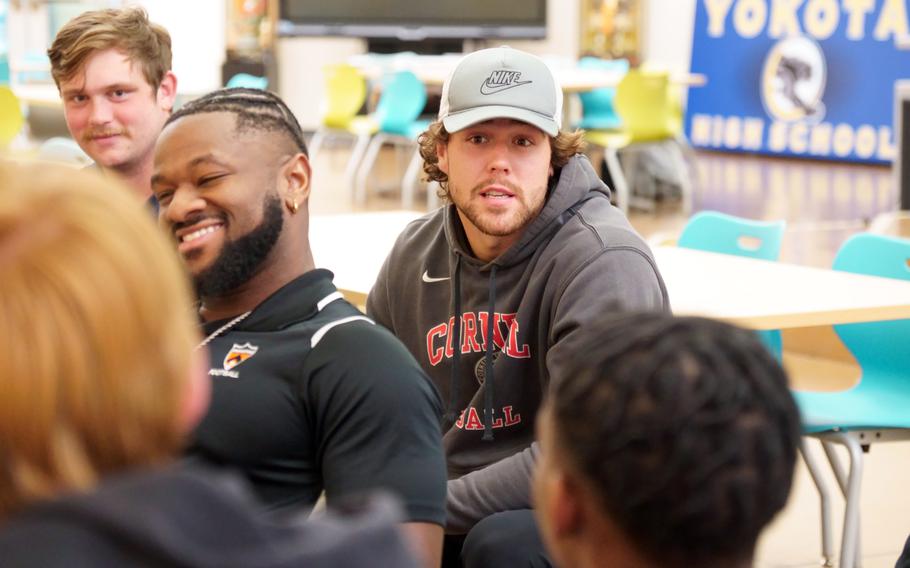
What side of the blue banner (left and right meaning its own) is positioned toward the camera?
front

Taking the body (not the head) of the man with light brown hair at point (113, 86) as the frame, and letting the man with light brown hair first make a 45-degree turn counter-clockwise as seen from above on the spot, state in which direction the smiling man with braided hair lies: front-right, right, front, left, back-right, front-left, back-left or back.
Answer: front

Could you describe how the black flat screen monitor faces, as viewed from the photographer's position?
facing the viewer

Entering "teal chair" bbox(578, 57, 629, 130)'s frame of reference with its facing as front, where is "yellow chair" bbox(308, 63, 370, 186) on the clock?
The yellow chair is roughly at 3 o'clock from the teal chair.

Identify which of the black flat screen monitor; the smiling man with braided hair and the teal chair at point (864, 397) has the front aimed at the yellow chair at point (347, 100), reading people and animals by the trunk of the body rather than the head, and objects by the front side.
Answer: the black flat screen monitor

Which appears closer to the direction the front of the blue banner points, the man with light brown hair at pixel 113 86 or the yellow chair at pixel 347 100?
the man with light brown hair

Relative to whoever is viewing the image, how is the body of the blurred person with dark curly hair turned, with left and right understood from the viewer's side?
facing away from the viewer and to the left of the viewer

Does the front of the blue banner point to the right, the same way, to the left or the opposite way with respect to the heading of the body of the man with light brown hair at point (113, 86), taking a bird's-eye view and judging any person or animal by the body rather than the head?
the same way

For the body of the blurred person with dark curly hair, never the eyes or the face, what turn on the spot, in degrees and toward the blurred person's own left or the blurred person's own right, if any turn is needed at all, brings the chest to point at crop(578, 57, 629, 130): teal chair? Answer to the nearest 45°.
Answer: approximately 45° to the blurred person's own right

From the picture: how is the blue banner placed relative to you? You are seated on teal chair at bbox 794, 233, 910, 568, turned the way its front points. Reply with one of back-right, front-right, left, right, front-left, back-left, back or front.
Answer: back-right

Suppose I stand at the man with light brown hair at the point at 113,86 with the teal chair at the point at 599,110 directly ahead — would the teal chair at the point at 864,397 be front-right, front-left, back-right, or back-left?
front-right

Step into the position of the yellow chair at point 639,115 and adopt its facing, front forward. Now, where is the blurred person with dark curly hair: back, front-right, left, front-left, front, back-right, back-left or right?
front-left

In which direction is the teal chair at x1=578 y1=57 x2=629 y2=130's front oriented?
toward the camera

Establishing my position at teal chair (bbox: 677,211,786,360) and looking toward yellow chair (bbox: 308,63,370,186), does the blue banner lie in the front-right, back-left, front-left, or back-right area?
front-right

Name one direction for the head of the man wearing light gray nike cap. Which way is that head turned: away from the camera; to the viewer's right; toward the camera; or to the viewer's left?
toward the camera

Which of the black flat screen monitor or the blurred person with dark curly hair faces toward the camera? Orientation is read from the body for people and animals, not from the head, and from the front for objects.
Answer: the black flat screen monitor
